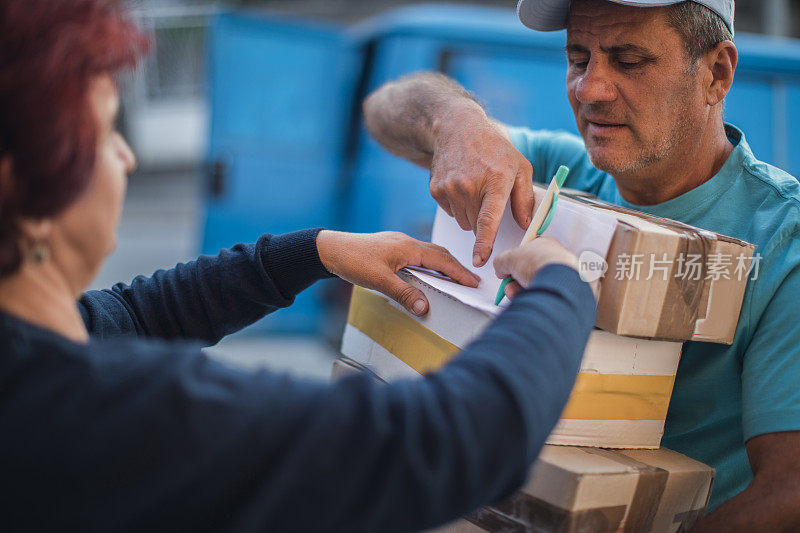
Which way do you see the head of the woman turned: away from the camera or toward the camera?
away from the camera

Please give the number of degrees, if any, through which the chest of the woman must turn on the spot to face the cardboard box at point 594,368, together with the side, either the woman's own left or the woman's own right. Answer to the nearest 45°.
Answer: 0° — they already face it

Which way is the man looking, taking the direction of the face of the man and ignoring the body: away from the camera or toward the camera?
toward the camera

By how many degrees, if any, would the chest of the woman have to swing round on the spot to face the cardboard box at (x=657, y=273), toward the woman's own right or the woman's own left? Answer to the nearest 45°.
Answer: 0° — they already face it

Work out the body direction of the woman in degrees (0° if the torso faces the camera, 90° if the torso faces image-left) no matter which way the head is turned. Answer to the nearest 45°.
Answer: approximately 225°

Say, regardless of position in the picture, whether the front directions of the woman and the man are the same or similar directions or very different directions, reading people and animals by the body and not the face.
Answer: very different directions

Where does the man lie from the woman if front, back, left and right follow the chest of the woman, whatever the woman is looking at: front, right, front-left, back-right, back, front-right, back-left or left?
front

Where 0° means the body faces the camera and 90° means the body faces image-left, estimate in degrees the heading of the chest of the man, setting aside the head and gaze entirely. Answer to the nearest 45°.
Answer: approximately 45°

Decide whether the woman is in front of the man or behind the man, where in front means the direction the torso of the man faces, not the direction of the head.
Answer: in front
